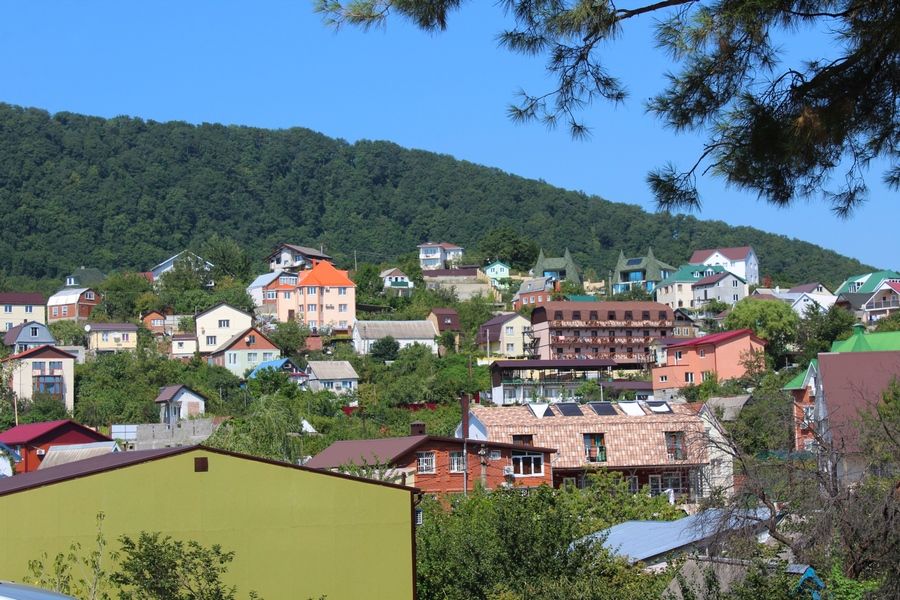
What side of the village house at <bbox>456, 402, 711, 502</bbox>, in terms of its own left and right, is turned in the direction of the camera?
front

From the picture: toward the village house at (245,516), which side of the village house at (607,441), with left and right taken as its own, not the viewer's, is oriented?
front

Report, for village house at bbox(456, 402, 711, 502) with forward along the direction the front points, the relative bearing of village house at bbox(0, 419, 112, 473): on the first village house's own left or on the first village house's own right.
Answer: on the first village house's own right
